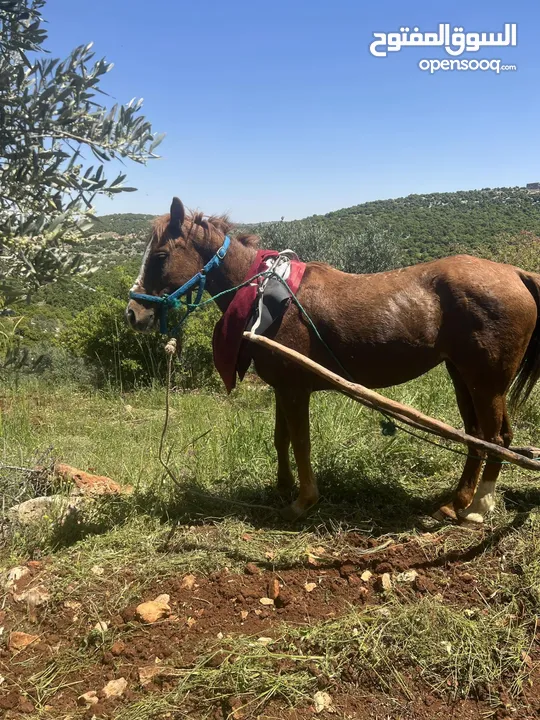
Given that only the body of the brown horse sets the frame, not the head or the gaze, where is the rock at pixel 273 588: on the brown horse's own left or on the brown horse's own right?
on the brown horse's own left

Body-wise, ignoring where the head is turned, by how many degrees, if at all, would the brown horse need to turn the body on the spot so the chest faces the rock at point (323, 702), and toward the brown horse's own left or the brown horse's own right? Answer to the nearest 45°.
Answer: approximately 90° to the brown horse's own left

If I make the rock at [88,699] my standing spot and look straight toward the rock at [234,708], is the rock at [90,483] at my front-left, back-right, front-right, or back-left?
back-left

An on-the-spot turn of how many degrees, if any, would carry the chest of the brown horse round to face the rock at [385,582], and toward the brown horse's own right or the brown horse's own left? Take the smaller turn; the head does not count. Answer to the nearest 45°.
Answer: approximately 90° to the brown horse's own left

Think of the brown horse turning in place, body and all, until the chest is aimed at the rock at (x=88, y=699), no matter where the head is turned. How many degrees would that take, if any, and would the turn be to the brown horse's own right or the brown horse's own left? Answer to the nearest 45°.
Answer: approximately 45° to the brown horse's own left

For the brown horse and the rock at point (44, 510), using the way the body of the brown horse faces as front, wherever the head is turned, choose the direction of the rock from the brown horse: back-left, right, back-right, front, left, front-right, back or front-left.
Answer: front

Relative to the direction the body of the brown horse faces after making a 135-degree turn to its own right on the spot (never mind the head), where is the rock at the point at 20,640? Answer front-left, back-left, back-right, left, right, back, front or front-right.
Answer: back

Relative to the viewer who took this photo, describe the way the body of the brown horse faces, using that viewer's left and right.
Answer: facing to the left of the viewer
